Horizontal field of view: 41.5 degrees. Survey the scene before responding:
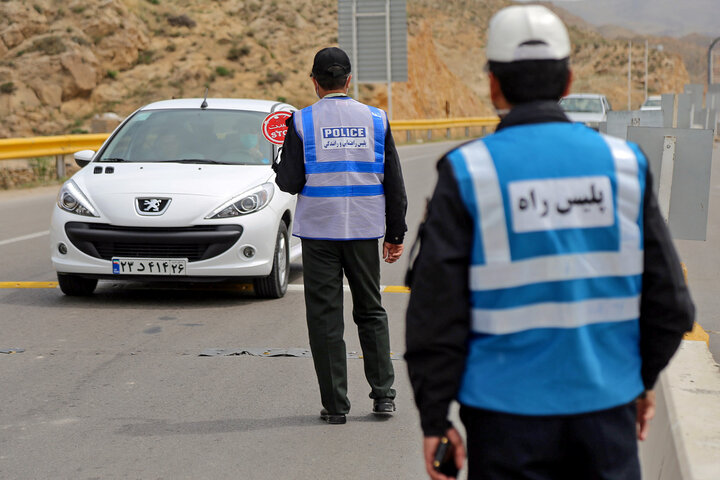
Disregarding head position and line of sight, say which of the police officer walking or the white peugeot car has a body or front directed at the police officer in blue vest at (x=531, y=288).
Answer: the white peugeot car

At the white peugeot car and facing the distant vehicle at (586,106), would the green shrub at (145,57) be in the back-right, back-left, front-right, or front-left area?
front-left

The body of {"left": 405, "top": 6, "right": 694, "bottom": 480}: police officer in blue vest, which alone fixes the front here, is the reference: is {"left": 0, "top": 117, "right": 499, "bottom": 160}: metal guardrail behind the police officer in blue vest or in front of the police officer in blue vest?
in front

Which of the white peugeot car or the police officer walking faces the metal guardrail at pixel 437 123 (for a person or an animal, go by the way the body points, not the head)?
the police officer walking

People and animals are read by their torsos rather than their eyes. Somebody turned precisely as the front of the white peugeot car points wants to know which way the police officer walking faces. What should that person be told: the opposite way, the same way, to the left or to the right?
the opposite way

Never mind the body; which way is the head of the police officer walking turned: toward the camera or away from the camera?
away from the camera

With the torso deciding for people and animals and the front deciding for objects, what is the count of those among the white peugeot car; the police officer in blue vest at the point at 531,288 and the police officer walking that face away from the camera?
2

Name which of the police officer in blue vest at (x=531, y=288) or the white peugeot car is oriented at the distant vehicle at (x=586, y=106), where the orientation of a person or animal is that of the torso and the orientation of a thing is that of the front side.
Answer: the police officer in blue vest

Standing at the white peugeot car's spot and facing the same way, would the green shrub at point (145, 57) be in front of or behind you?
behind

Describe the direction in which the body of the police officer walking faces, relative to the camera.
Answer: away from the camera

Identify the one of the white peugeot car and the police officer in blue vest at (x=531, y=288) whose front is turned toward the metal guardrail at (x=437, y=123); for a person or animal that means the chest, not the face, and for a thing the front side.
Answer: the police officer in blue vest

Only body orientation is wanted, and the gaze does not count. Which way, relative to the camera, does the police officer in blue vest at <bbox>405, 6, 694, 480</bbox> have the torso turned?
away from the camera

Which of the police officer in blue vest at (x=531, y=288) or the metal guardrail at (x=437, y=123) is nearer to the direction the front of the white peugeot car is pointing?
the police officer in blue vest

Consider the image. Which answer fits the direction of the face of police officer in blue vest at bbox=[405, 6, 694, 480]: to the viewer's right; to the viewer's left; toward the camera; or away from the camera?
away from the camera

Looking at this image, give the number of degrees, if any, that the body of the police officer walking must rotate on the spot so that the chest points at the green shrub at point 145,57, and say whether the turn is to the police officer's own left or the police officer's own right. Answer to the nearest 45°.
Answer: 0° — they already face it

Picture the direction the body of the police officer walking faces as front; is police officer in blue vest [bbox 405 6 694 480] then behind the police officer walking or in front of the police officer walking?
behind

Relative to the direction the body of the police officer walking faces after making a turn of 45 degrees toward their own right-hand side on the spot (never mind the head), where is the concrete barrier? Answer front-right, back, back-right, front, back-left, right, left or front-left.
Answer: right

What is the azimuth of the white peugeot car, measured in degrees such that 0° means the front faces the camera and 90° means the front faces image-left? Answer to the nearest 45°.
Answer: approximately 0°
